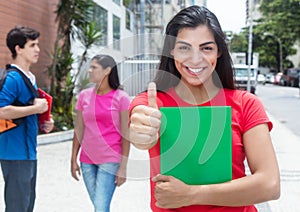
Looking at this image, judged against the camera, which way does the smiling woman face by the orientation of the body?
toward the camera

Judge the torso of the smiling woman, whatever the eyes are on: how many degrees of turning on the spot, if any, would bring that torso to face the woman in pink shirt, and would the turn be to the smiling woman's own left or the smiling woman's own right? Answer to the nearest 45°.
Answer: approximately 135° to the smiling woman's own right

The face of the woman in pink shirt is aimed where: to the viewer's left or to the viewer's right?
to the viewer's left

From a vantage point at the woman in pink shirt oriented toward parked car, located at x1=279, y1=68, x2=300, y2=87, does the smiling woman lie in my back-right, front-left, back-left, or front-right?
back-right

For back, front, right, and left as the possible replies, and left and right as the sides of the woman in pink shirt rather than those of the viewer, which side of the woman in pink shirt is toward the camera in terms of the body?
front

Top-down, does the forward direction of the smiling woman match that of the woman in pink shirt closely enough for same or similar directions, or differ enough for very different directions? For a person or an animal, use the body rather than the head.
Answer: same or similar directions

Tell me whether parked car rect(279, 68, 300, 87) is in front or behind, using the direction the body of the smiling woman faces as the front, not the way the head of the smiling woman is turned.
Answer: behind

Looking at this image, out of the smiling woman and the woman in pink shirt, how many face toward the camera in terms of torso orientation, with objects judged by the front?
2

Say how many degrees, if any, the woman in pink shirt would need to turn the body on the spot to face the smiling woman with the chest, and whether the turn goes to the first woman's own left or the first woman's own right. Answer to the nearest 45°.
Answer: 0° — they already face them

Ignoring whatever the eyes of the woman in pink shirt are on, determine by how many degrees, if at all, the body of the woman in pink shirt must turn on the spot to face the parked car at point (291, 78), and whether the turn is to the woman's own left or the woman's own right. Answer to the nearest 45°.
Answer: approximately 135° to the woman's own left
